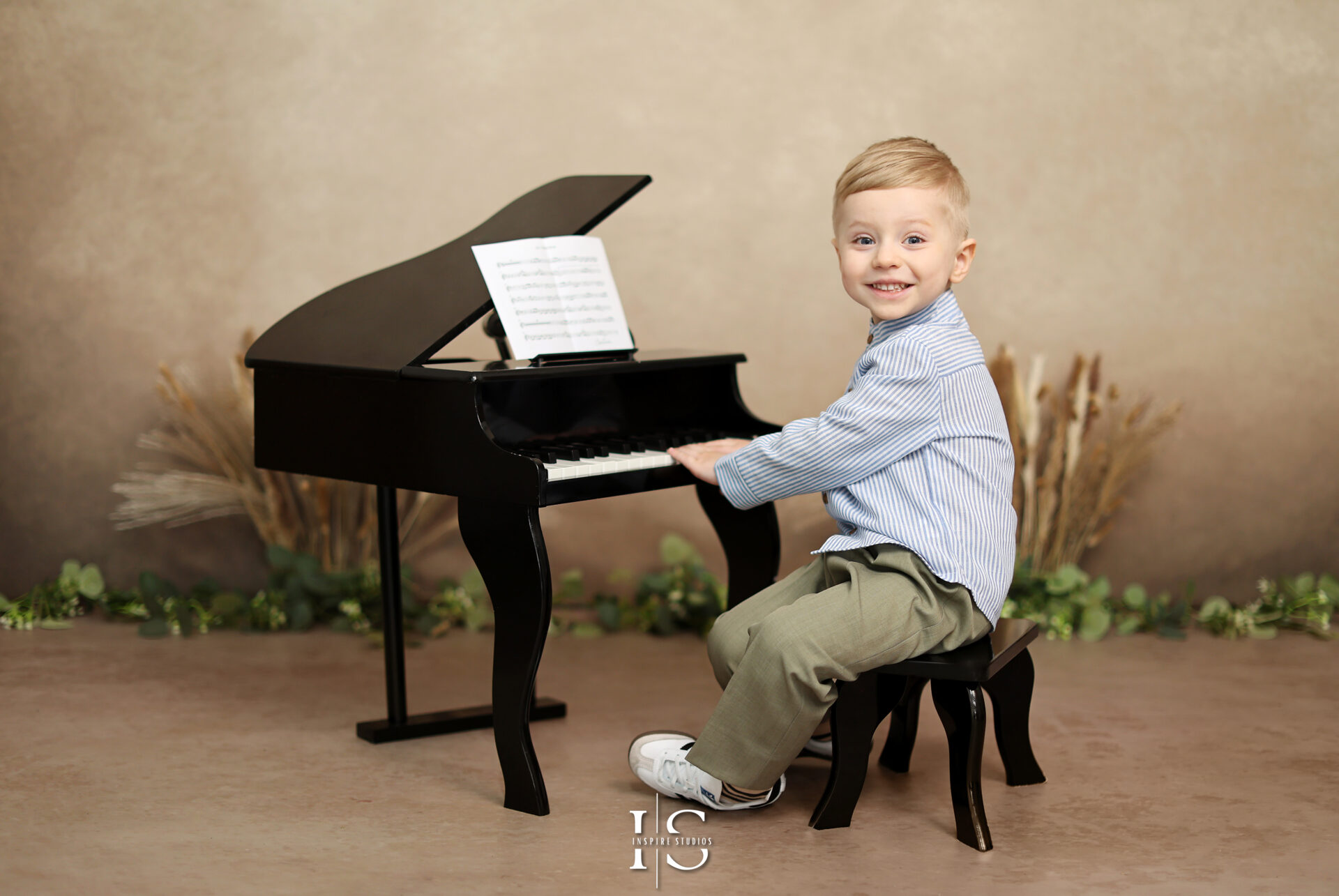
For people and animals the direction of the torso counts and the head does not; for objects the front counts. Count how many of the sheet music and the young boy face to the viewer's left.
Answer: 1

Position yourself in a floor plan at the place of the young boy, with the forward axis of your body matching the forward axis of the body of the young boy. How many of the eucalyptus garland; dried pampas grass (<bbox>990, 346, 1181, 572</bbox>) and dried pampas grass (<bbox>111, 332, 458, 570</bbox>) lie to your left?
0

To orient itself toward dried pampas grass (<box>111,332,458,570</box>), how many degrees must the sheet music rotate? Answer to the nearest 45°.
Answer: approximately 180°

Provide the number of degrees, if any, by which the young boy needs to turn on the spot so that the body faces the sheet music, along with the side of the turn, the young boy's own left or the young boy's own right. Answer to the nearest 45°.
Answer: approximately 45° to the young boy's own right

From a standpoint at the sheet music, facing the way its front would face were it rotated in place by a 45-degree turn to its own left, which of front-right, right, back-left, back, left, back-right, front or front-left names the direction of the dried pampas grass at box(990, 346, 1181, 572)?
front-left

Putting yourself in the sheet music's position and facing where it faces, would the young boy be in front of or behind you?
in front

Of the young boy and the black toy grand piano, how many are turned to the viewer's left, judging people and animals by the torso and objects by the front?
1

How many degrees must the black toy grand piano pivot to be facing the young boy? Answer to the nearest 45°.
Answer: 0° — it already faces them

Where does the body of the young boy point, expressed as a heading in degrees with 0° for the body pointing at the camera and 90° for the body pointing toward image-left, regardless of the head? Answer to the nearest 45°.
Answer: approximately 90°

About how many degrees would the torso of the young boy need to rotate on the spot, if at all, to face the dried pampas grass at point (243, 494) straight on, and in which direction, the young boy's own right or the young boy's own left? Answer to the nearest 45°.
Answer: approximately 45° to the young boy's own right

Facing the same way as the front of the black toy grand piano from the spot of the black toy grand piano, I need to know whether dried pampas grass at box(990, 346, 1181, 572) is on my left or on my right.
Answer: on my left

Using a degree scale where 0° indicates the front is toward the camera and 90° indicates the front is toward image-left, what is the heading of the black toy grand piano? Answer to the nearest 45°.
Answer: approximately 315°

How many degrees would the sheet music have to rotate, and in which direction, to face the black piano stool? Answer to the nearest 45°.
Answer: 0° — it already faces it

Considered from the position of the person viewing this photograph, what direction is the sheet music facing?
facing the viewer and to the right of the viewer

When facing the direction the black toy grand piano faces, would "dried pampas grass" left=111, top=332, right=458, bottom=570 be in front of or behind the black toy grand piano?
behind
